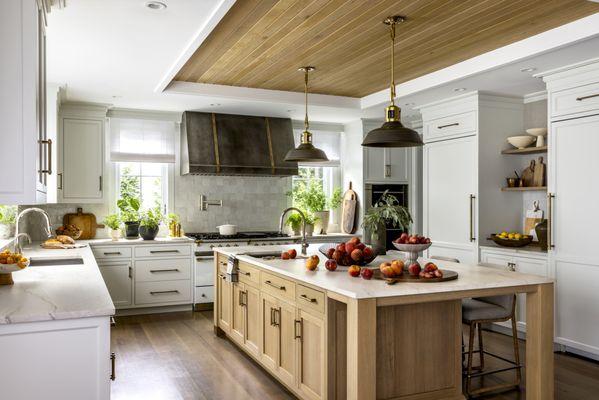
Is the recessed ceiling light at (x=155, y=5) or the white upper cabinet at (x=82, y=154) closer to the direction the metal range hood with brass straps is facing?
the recessed ceiling light

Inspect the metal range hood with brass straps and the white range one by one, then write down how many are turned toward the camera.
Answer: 2

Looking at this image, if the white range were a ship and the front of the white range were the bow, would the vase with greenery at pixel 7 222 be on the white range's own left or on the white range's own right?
on the white range's own right

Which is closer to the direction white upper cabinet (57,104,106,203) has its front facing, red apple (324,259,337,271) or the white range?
the red apple

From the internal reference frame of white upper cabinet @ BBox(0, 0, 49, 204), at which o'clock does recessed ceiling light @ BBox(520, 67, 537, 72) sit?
The recessed ceiling light is roughly at 12 o'clock from the white upper cabinet.

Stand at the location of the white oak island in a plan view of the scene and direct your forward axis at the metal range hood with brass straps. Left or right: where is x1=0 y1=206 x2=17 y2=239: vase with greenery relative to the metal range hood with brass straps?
left

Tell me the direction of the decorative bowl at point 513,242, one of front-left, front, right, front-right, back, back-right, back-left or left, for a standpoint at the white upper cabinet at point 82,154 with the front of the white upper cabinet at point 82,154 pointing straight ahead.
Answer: front-left

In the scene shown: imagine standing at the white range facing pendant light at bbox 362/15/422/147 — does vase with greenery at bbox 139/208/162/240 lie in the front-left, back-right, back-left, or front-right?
back-right

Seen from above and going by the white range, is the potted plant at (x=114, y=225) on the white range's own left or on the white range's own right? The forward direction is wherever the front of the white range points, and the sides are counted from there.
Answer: on the white range's own right

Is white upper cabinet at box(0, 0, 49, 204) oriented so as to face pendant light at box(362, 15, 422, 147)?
yes

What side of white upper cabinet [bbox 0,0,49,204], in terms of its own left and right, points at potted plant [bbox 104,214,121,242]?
left

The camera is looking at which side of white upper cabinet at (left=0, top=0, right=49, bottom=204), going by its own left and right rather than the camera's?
right

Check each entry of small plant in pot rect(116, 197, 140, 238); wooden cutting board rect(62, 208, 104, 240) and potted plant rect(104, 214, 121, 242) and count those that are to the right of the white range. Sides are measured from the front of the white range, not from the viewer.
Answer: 3

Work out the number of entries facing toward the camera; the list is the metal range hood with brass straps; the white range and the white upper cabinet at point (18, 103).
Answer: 2

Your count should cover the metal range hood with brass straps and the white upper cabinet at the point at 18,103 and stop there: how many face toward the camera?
1

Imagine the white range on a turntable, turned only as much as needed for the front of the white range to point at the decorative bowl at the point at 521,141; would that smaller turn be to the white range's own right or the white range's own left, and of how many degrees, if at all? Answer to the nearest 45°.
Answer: approximately 90° to the white range's own left

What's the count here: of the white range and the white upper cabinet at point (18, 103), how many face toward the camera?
1

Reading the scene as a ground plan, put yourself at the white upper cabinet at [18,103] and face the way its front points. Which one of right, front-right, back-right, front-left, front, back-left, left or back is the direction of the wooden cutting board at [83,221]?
left
